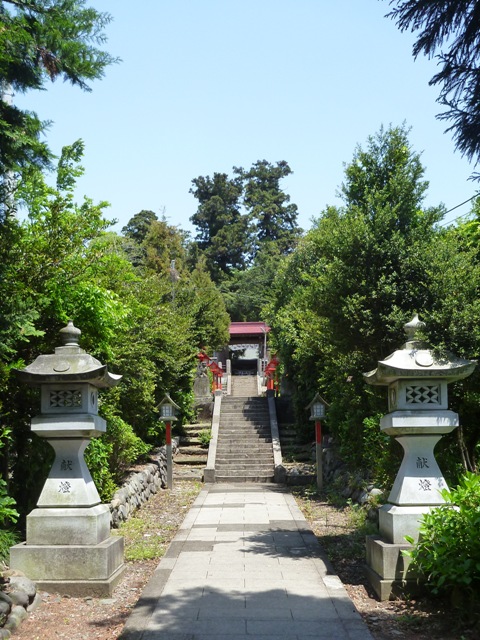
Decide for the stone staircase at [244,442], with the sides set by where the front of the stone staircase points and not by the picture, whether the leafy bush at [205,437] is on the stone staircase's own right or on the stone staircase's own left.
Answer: on the stone staircase's own right

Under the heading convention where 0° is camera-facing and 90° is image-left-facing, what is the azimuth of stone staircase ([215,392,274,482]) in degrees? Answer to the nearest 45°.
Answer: approximately 0°

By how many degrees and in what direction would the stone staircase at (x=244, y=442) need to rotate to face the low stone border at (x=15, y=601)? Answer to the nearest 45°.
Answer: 0° — it already faces it

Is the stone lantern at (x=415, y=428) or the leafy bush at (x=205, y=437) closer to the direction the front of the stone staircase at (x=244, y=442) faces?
the stone lantern

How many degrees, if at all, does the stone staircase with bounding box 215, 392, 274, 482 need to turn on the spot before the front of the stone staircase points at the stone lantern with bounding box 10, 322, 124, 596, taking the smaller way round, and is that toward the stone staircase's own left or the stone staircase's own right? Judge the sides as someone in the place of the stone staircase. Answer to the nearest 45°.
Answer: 0° — it already faces it

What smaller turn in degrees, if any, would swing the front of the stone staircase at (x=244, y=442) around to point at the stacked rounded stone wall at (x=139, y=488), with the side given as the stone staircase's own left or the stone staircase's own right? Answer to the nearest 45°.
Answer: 0° — it already faces it

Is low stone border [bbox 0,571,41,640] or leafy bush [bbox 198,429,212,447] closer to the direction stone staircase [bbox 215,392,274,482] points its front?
the low stone border
